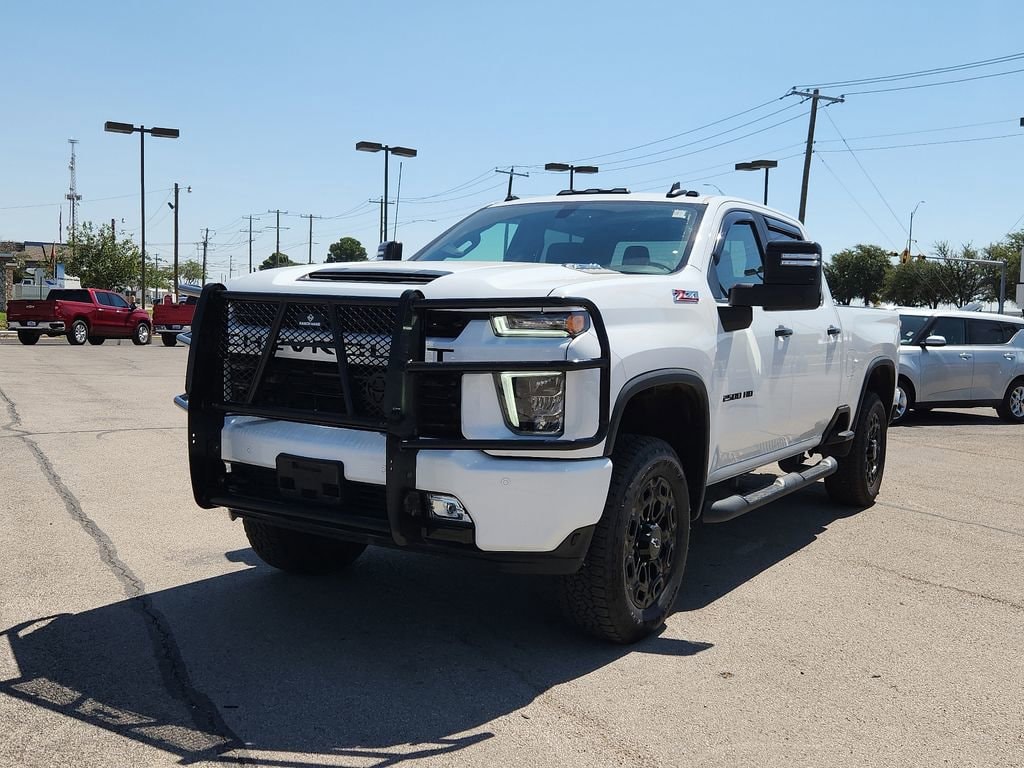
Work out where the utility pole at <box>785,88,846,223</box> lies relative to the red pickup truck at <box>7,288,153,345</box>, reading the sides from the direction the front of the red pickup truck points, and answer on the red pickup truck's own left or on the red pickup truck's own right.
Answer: on the red pickup truck's own right

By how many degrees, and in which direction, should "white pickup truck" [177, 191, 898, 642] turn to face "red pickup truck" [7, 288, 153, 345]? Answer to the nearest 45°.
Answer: approximately 90° to its right

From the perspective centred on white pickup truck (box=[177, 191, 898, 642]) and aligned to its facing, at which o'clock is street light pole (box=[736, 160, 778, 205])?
The street light pole is roughly at 5 o'clock from the white pickup truck.

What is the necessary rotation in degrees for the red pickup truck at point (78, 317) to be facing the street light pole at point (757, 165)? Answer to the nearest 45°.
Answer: approximately 45° to its right

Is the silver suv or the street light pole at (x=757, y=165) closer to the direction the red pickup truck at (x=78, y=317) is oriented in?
the street light pole

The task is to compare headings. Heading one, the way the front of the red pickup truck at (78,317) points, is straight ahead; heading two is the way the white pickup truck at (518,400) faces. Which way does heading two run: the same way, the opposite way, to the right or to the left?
the opposite way

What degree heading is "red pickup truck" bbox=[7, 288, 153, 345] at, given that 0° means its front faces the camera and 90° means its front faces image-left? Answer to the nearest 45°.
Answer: approximately 225°

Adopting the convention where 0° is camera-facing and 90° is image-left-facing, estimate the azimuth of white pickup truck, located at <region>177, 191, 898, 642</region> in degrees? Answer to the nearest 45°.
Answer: approximately 45°

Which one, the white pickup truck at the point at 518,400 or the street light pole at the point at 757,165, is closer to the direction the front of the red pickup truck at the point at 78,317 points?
the street light pole
